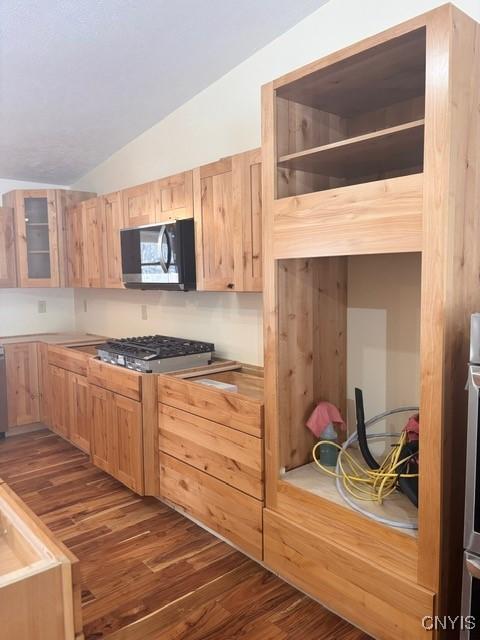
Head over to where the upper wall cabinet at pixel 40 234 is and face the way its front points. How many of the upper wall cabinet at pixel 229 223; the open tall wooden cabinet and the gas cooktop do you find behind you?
0

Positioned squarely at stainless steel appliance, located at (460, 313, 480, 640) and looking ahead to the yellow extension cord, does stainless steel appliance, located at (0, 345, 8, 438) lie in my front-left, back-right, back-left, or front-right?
front-left

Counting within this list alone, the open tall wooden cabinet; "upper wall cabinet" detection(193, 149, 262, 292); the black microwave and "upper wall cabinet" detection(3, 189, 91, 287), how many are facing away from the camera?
0

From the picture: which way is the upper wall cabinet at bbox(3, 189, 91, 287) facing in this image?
toward the camera

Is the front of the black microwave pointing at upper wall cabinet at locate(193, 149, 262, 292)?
no

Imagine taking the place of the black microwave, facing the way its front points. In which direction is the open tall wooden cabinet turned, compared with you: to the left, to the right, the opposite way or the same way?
the same way

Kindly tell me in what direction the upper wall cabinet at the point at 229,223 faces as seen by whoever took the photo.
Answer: facing the viewer and to the left of the viewer

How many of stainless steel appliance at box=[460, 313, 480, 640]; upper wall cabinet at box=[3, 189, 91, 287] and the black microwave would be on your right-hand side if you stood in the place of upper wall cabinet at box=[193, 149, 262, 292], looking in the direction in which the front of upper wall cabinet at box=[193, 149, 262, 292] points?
2

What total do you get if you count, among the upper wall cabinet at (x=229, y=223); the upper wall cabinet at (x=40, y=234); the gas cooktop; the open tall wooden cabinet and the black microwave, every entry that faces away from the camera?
0

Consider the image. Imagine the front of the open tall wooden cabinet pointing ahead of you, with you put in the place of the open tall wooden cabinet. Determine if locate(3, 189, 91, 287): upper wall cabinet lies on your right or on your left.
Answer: on your right

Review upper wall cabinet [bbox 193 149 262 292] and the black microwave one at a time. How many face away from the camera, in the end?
0

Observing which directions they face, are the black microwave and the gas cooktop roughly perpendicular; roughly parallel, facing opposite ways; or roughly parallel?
roughly parallel

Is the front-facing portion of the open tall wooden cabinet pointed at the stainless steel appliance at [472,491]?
no

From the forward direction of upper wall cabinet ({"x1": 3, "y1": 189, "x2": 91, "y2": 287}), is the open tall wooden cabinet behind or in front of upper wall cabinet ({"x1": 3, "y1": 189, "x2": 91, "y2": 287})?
in front

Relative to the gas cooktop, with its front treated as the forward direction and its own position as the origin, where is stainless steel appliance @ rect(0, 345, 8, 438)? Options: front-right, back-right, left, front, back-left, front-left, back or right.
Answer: right
